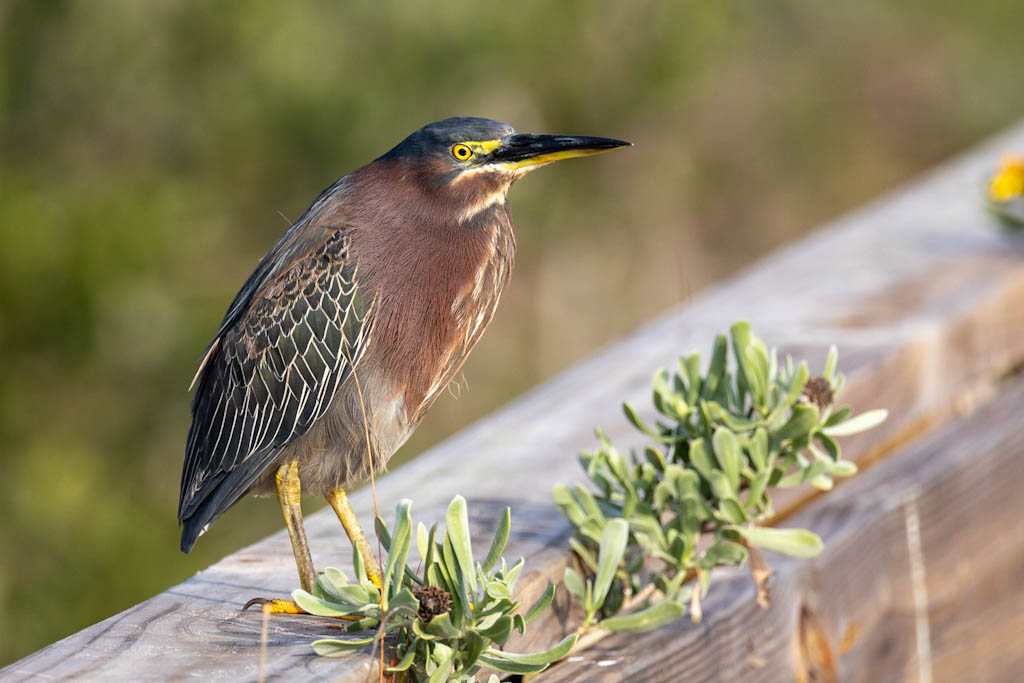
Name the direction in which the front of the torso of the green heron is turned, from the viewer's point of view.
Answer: to the viewer's right

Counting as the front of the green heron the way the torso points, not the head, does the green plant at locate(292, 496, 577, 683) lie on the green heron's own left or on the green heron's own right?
on the green heron's own right

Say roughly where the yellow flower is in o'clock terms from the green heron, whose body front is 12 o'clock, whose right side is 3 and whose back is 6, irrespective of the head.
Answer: The yellow flower is roughly at 11 o'clock from the green heron.
